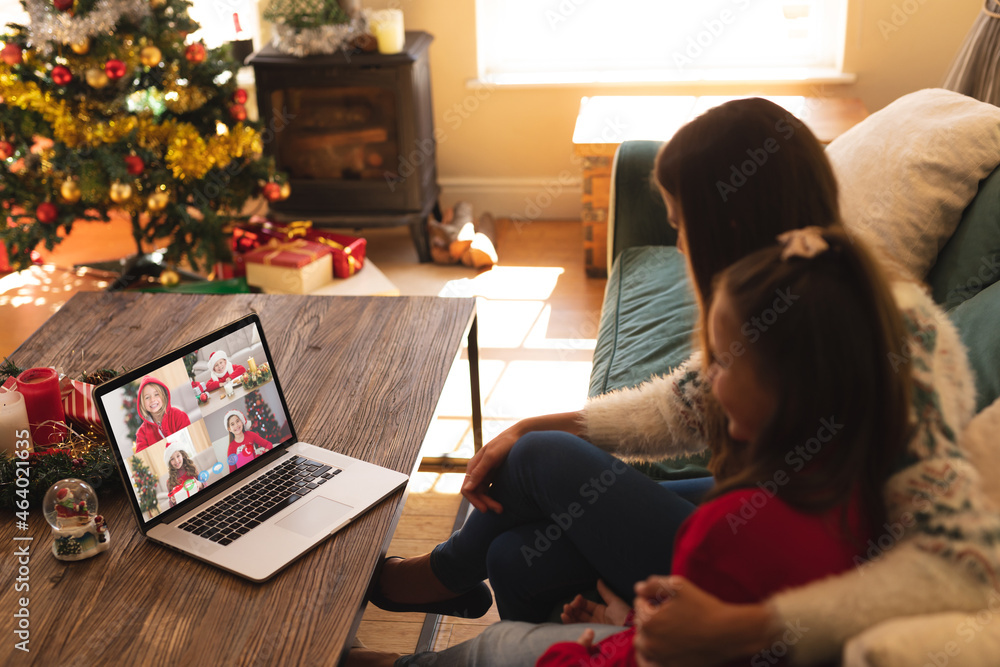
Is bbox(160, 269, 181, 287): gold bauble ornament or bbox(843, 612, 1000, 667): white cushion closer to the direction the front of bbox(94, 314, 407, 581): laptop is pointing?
the white cushion

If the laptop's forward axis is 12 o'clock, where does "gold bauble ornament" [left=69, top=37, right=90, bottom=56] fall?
The gold bauble ornament is roughly at 7 o'clock from the laptop.

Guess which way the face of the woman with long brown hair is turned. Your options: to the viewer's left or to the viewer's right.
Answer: to the viewer's left

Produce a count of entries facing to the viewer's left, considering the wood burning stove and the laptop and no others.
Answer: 0

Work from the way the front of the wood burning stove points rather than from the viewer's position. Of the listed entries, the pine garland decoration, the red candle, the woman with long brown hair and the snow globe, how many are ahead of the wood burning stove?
4

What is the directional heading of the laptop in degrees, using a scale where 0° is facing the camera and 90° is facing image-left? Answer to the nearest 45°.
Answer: approximately 315°

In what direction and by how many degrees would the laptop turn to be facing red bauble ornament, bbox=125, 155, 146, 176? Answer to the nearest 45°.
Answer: approximately 135° to its left

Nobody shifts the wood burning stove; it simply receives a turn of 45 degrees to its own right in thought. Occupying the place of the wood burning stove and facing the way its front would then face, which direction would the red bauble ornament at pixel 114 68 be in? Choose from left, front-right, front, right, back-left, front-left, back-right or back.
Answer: front

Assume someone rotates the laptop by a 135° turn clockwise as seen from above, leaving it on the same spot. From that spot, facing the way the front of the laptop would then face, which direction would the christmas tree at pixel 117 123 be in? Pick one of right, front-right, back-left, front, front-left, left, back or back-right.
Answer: right

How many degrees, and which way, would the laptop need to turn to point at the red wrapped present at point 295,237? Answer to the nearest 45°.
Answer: approximately 135° to its left

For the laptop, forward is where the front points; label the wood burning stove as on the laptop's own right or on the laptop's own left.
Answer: on the laptop's own left

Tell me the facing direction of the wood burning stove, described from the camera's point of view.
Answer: facing the viewer

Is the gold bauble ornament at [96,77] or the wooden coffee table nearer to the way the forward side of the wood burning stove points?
the wooden coffee table

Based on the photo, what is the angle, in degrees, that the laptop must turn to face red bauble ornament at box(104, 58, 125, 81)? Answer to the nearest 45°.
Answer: approximately 135° to its left

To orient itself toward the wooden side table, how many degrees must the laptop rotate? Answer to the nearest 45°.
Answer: approximately 90° to its left
